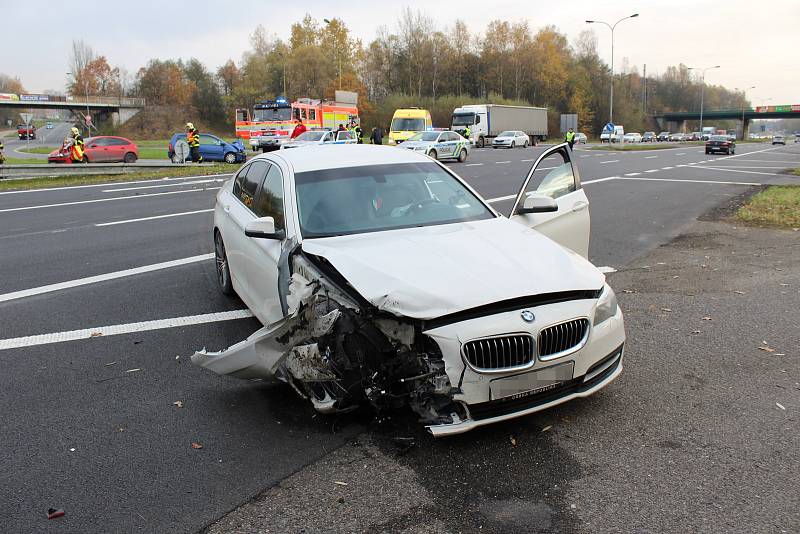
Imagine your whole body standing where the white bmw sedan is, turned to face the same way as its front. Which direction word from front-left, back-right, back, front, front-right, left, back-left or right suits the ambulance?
back-left

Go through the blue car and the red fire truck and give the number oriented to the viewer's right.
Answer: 1

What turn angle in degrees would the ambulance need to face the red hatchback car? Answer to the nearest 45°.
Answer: approximately 45° to its right

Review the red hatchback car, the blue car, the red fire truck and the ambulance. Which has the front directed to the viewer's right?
the blue car

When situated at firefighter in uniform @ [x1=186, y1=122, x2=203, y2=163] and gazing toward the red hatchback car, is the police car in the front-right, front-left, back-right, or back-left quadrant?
back-right

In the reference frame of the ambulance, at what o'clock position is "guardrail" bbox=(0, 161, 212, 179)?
The guardrail is roughly at 1 o'clock from the ambulance.

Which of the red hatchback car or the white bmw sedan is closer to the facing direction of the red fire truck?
the red hatchback car

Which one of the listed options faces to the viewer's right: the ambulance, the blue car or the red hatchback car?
the blue car

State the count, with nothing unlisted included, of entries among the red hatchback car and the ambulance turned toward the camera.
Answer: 1

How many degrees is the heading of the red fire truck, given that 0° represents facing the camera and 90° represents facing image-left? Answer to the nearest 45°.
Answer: approximately 45°

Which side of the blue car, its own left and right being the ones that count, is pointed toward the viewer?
right

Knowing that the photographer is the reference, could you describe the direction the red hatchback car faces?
facing to the left of the viewer

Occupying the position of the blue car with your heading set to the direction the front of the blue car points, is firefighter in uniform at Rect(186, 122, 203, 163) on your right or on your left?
on your right

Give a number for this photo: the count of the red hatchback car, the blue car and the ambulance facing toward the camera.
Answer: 1

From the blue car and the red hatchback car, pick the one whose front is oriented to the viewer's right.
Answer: the blue car

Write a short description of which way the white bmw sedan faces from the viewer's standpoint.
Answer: facing the viewer and to the right of the viewer

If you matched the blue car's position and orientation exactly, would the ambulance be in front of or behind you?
in front
